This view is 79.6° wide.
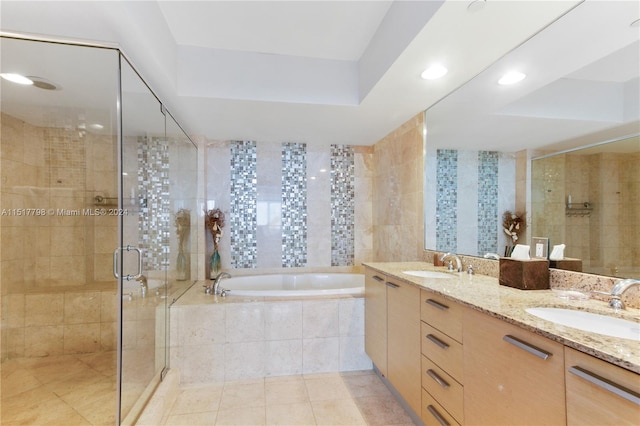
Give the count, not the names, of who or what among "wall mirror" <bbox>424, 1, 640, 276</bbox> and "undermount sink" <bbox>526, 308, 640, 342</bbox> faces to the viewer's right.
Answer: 0

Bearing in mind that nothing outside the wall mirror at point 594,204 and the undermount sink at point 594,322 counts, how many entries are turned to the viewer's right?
0

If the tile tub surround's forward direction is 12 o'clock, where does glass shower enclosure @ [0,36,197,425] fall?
The glass shower enclosure is roughly at 3 o'clock from the tile tub surround.

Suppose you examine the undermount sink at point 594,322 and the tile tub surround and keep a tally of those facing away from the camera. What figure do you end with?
0

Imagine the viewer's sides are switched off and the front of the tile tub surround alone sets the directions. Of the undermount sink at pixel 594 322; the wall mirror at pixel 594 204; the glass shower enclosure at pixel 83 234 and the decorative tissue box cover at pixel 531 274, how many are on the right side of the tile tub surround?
1

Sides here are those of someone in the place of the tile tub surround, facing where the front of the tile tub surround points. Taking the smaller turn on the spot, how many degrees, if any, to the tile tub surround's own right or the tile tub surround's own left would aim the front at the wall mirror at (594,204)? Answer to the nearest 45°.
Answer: approximately 45° to the tile tub surround's own left

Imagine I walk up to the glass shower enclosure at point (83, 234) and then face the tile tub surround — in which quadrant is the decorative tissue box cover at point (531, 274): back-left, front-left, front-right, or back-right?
front-right

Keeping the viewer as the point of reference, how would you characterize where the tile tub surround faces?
facing the viewer

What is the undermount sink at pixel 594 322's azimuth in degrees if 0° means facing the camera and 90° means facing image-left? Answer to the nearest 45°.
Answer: approximately 45°
